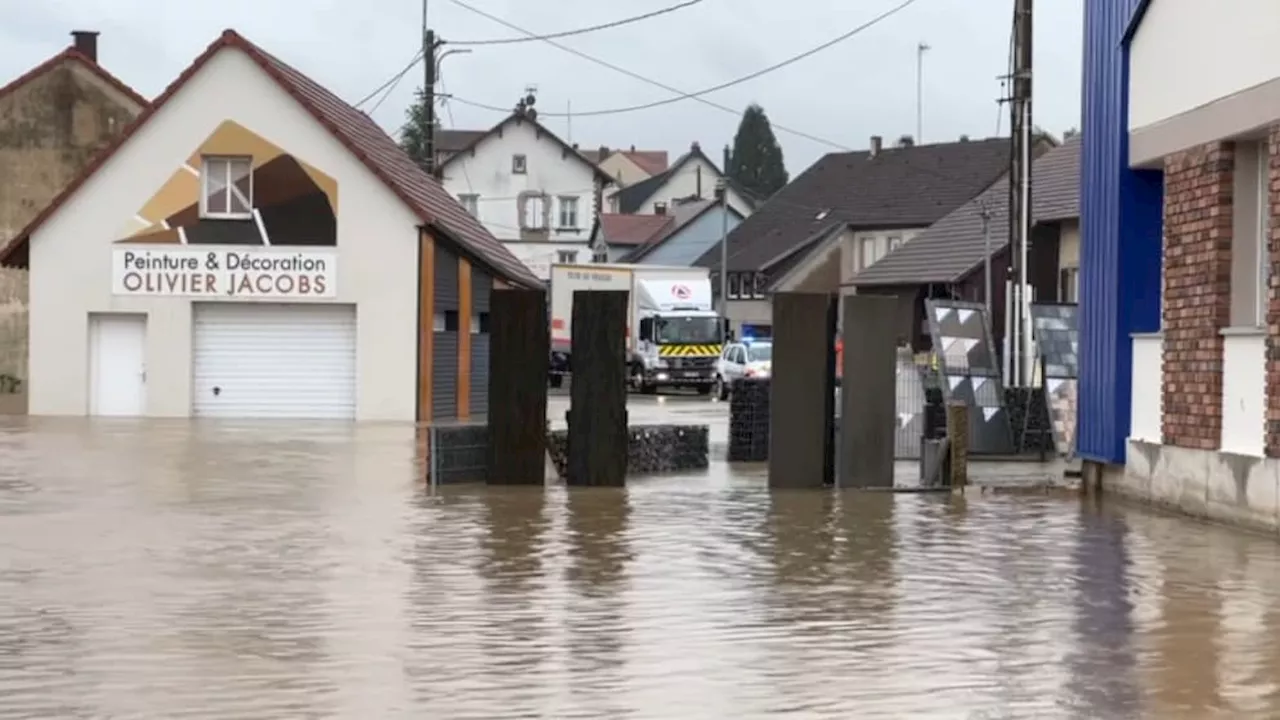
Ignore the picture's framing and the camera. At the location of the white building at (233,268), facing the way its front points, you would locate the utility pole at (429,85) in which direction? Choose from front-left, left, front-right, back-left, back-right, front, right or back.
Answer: back-left

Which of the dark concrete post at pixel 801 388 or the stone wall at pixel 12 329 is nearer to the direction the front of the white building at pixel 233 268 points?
the dark concrete post

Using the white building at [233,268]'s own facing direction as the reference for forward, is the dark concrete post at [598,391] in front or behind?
in front

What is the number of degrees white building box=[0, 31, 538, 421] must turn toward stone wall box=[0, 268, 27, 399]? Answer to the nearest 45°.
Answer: approximately 135° to its right

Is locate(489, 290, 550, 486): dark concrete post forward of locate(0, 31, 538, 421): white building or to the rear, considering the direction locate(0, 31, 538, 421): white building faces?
forward

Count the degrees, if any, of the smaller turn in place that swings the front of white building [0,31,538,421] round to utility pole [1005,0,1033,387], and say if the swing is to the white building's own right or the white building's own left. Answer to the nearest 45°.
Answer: approximately 45° to the white building's own left

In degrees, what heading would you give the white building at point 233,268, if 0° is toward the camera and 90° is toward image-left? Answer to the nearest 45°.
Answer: approximately 0°
